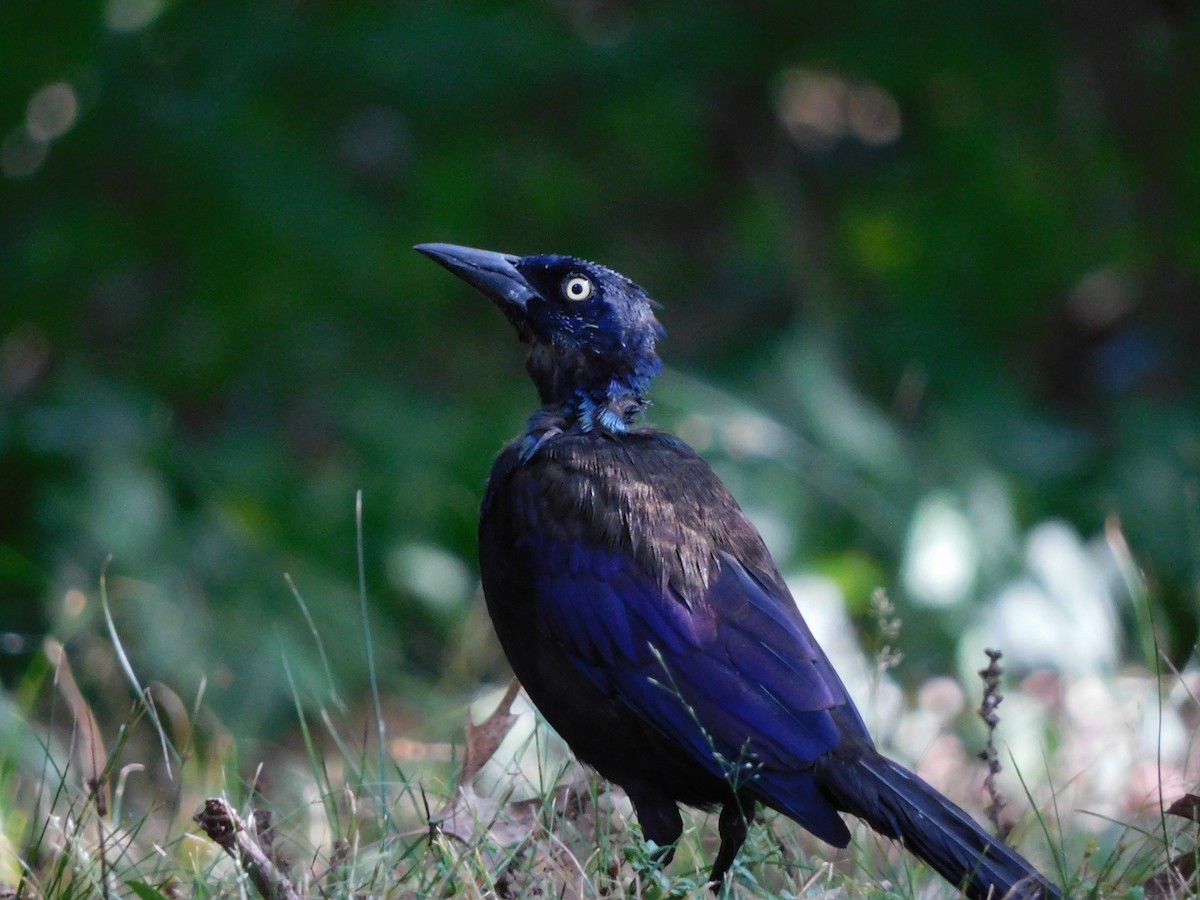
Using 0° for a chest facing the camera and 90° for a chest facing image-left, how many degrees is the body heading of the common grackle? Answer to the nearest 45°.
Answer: approximately 90°

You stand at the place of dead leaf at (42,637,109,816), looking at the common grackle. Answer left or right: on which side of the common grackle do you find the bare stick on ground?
right

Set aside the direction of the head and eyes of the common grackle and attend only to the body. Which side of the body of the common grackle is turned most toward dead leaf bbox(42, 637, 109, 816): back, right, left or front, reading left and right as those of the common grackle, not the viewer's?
front

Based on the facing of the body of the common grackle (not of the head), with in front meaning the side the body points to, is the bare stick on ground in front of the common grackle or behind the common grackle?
in front
